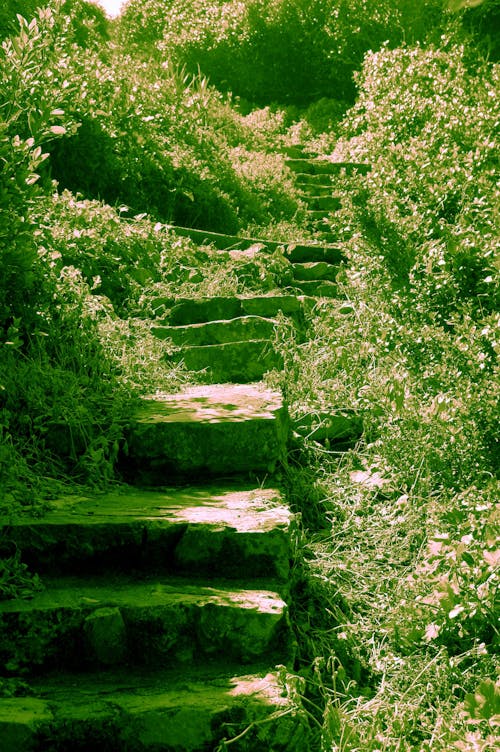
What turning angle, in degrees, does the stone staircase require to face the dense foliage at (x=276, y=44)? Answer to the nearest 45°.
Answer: approximately 180°

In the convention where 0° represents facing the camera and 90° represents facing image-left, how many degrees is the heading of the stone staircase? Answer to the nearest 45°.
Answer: approximately 0°
